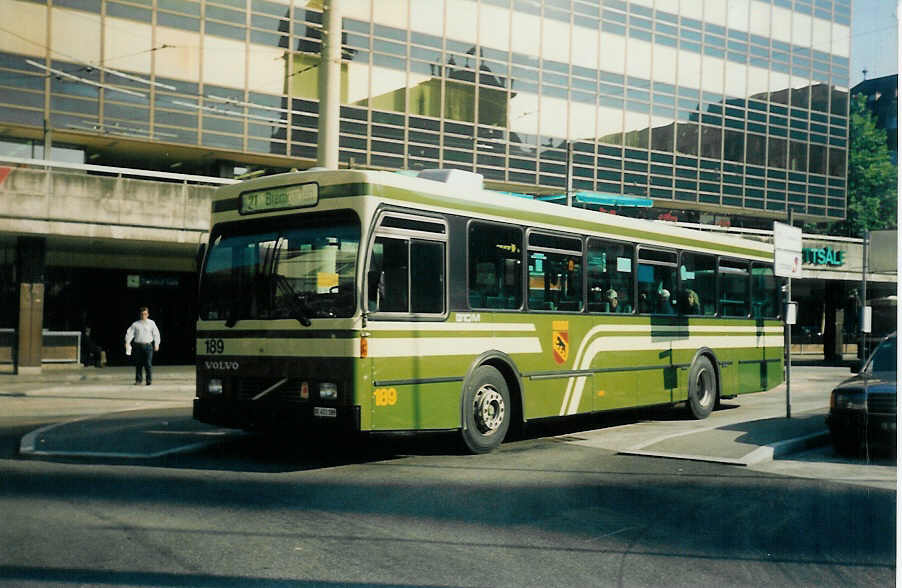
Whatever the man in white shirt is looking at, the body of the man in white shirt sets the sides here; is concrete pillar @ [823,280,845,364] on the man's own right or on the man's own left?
on the man's own left

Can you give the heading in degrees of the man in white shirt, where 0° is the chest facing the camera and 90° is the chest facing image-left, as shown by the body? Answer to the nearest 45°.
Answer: approximately 0°

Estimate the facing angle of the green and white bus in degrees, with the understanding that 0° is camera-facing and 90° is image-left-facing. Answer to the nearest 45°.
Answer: approximately 45°

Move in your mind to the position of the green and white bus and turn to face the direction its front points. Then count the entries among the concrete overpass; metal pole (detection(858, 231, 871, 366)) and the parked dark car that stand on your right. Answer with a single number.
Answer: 1

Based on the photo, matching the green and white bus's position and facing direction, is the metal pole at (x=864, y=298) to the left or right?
on its left

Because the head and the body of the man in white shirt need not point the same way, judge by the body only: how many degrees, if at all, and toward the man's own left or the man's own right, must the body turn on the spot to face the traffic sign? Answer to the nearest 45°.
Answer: approximately 45° to the man's own left

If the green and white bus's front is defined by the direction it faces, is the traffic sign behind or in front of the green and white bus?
behind

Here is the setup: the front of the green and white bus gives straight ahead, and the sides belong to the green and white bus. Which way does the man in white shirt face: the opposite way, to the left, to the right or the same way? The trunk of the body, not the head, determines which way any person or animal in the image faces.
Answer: to the left
